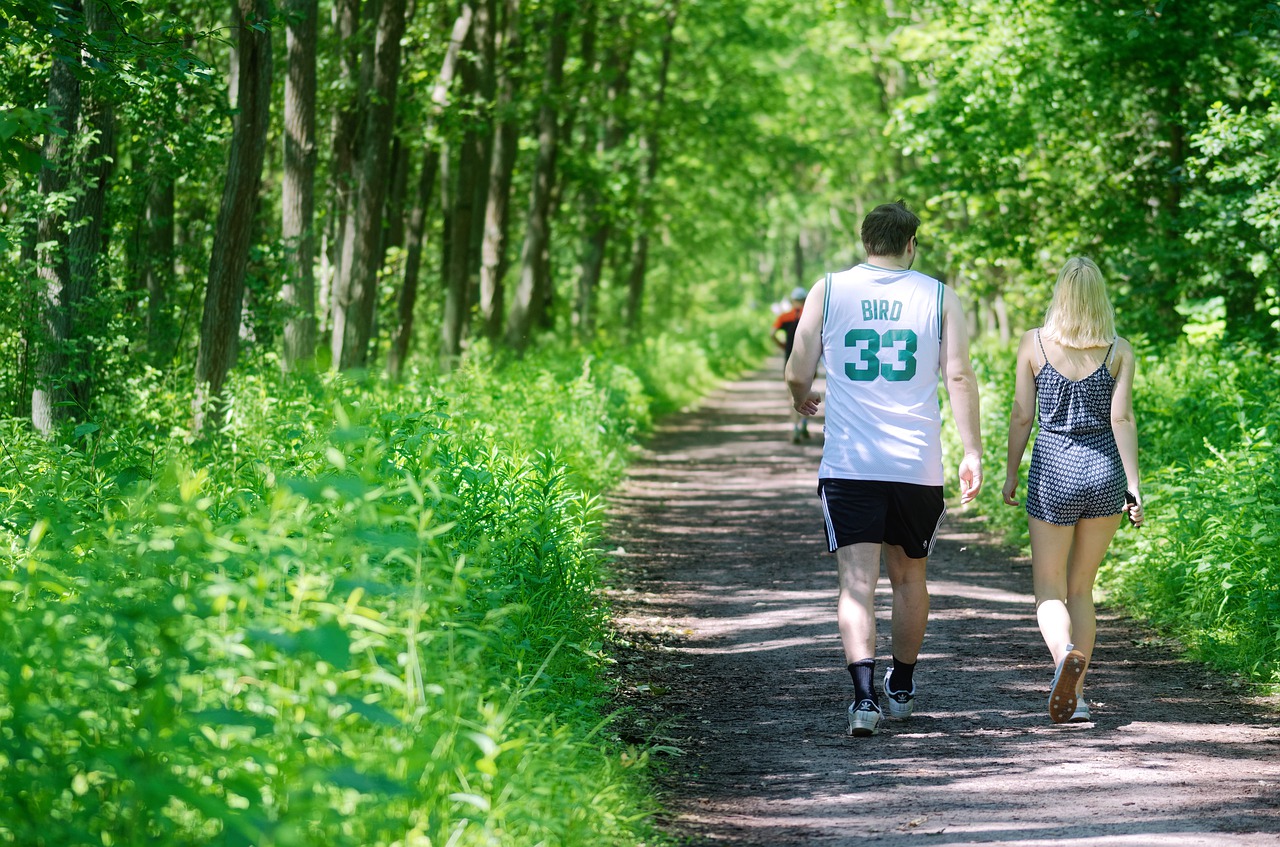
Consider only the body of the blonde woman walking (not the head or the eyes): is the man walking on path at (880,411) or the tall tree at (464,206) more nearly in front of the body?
the tall tree

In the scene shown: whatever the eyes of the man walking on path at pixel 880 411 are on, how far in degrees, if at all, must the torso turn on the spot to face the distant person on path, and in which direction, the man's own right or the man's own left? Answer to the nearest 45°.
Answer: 0° — they already face them

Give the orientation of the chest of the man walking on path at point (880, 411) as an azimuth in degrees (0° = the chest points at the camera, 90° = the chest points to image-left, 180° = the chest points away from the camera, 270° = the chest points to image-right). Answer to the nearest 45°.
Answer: approximately 180°

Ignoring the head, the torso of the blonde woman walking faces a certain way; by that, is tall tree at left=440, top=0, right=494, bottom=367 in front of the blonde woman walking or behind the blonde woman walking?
in front

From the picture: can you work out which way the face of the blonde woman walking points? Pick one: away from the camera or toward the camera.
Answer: away from the camera

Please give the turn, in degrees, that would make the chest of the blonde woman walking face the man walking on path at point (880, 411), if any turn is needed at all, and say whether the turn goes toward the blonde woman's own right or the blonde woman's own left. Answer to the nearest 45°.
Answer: approximately 135° to the blonde woman's own left

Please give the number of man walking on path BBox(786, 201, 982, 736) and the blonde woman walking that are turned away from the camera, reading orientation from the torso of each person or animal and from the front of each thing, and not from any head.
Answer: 2

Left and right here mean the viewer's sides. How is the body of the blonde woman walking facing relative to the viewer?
facing away from the viewer

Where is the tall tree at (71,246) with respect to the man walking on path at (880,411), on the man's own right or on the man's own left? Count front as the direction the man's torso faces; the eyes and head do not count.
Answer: on the man's own left

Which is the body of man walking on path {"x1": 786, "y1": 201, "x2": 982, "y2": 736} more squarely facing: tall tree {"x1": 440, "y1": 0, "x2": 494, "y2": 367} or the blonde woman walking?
the tall tree

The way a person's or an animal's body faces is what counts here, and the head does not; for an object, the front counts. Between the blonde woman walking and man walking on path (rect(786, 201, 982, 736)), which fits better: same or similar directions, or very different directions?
same or similar directions

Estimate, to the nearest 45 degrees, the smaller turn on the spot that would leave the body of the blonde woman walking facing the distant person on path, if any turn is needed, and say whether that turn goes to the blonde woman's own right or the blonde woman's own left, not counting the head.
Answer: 0° — they already face them
